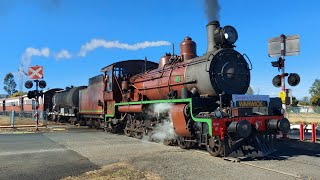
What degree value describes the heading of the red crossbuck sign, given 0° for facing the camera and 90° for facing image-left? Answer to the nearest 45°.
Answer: approximately 0°

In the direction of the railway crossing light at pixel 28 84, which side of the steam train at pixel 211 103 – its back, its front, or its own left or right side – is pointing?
back

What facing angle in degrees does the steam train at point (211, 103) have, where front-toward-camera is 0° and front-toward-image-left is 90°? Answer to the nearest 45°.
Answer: approximately 315°

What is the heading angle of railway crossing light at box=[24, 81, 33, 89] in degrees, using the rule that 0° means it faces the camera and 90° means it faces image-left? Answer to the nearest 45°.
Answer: approximately 0°
